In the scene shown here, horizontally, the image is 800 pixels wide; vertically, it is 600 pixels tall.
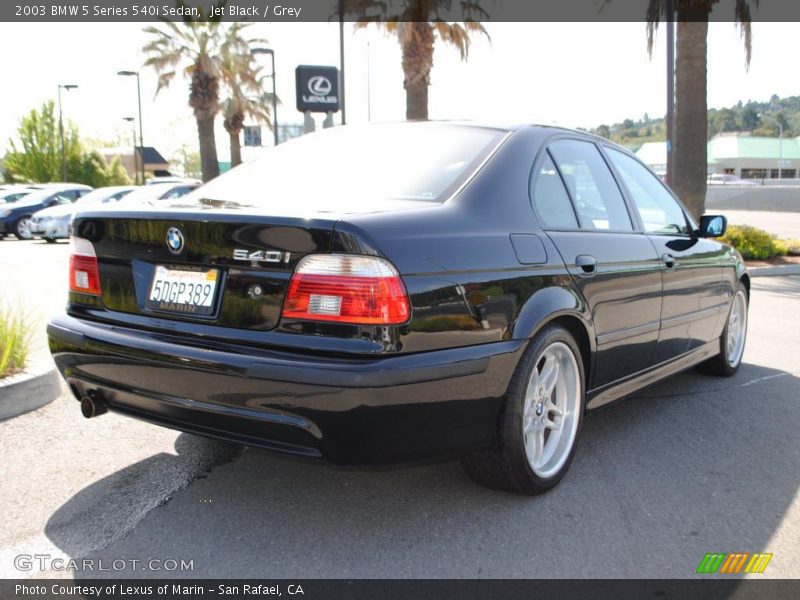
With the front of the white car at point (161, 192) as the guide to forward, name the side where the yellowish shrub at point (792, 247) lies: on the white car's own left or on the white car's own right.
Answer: on the white car's own left

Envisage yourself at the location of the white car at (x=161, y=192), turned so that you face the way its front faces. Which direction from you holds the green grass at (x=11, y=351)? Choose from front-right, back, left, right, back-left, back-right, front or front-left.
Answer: front-left

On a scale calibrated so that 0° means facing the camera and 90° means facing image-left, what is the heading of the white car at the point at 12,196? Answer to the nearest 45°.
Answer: approximately 45°

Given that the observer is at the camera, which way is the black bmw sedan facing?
facing away from the viewer and to the right of the viewer

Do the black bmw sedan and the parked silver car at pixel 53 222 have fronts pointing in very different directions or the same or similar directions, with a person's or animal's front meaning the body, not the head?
very different directions

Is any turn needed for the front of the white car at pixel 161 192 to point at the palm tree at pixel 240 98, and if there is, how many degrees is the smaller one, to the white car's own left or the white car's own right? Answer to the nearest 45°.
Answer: approximately 135° to the white car's own right
